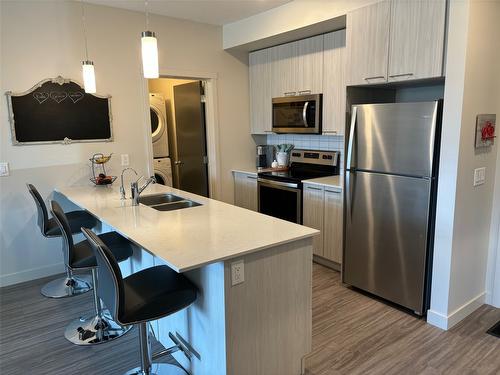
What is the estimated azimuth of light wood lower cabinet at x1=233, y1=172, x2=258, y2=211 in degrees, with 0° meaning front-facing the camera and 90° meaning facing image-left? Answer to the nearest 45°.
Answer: approximately 45°

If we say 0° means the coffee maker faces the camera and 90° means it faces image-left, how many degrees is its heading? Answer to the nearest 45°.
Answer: approximately 45°

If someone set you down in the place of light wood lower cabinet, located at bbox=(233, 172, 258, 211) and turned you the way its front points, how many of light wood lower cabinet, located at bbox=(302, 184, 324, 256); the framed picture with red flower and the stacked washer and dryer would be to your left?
2

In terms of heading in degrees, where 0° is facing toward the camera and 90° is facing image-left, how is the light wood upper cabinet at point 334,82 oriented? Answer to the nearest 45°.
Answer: approximately 45°

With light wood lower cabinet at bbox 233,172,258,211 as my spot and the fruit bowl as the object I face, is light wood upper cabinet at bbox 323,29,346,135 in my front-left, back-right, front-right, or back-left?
back-left

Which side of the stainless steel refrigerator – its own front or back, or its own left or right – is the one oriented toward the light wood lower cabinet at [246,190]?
right

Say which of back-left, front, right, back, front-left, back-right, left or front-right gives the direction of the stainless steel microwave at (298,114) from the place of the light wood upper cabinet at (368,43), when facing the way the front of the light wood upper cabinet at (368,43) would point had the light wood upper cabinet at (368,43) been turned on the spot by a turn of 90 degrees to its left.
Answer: back

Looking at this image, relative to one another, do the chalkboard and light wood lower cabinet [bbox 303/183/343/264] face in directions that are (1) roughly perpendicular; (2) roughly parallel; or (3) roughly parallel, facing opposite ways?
roughly perpendicular
